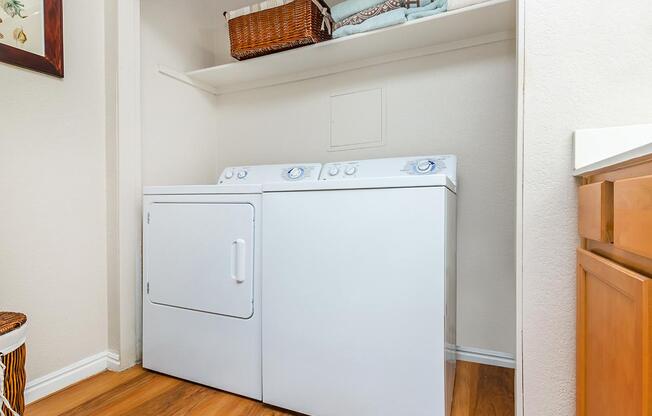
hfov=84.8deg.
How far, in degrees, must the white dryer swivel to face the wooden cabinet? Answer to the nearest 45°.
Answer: approximately 90° to its left

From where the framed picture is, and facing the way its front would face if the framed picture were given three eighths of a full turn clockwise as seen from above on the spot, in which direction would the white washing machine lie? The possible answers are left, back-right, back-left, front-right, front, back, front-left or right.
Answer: back-left

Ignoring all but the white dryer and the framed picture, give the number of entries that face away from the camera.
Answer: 0

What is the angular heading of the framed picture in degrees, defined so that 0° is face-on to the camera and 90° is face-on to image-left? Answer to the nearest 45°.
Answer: approximately 315°

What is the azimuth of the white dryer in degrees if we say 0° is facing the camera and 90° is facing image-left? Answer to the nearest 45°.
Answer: approximately 45°

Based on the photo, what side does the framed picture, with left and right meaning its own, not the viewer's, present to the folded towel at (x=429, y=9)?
front
